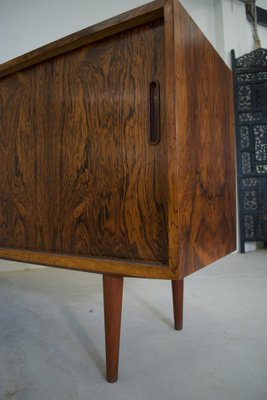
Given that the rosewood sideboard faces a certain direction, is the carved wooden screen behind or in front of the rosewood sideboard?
behind

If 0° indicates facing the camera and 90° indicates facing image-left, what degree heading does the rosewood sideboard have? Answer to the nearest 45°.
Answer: approximately 45°
